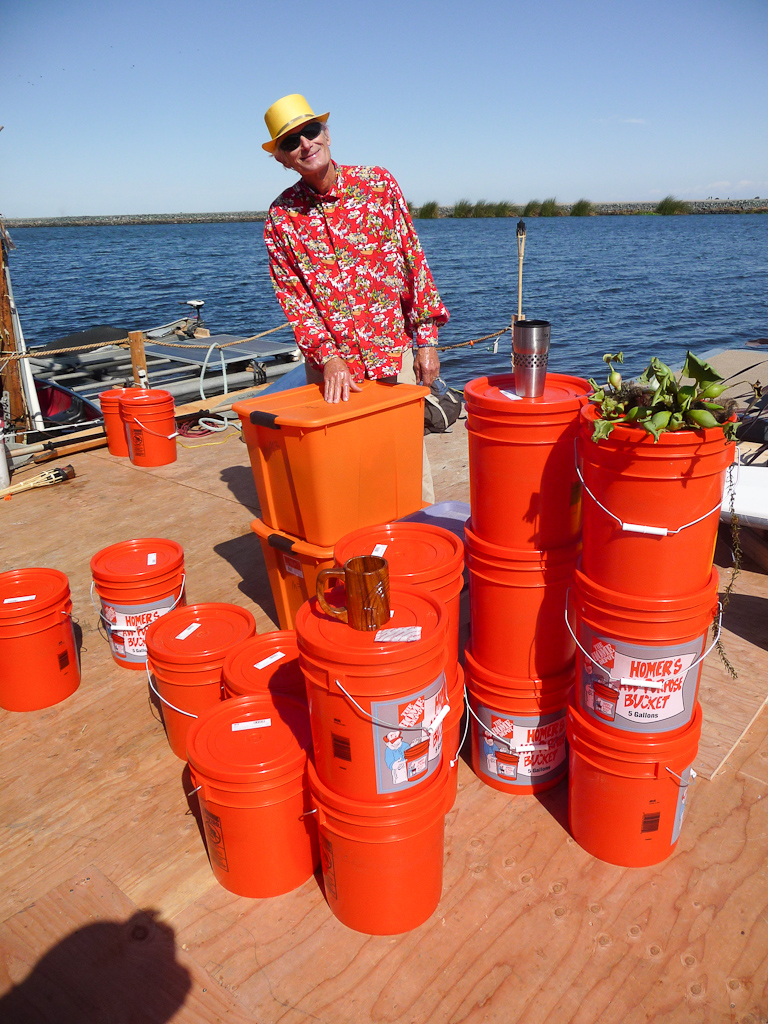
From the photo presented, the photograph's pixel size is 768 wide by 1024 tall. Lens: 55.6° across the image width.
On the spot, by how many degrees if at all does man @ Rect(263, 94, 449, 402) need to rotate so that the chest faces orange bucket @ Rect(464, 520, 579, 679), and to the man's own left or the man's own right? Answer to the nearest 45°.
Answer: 0° — they already face it

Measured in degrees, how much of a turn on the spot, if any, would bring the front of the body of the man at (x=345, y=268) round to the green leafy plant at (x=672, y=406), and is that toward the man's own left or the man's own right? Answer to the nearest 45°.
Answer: approximately 45° to the man's own left

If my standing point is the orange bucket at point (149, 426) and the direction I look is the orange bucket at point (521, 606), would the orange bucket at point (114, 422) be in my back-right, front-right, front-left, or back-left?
back-right

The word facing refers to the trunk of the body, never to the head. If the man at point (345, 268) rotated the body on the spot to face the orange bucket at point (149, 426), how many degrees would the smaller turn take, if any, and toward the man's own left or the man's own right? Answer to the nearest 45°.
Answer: approximately 135° to the man's own right

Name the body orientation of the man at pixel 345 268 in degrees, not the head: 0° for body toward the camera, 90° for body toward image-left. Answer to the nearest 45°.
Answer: approximately 0°

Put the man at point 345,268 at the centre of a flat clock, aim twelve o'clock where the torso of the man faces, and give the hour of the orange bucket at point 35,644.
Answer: The orange bucket is roughly at 2 o'clock from the man.

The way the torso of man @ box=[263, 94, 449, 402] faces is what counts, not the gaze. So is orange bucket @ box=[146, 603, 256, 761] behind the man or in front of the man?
in front

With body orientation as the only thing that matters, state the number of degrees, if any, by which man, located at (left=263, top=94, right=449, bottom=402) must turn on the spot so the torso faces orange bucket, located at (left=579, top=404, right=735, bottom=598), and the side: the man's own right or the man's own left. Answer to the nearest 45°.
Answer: approximately 45° to the man's own left

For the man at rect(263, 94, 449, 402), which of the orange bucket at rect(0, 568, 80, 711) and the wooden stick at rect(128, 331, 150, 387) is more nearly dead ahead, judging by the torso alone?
the orange bucket

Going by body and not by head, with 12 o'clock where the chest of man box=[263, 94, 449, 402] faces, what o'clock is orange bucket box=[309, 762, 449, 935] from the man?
The orange bucket is roughly at 12 o'clock from the man.
